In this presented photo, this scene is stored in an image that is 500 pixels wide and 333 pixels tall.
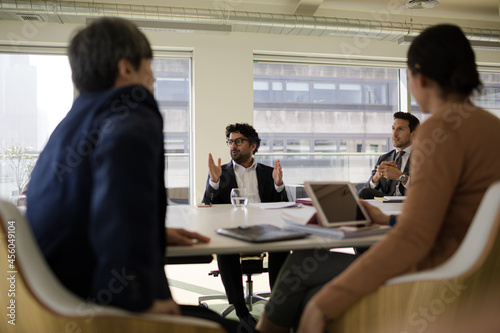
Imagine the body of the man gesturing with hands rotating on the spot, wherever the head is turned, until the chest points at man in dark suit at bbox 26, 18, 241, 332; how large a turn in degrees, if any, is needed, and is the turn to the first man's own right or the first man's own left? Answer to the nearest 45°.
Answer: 0° — they already face them

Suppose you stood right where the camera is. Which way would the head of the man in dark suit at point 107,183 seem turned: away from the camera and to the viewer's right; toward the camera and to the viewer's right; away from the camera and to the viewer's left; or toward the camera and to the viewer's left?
away from the camera and to the viewer's right

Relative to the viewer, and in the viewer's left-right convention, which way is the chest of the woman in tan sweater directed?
facing away from the viewer and to the left of the viewer

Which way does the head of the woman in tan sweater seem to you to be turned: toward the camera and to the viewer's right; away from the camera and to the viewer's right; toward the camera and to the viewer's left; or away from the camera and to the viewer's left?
away from the camera and to the viewer's left

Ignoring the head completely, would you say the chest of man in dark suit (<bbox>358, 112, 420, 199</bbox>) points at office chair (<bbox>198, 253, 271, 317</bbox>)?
yes

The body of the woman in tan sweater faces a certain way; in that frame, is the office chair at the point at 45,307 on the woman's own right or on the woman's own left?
on the woman's own left

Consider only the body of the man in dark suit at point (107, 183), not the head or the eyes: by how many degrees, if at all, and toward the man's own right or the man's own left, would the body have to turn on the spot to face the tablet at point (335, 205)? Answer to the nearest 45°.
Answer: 0° — they already face it

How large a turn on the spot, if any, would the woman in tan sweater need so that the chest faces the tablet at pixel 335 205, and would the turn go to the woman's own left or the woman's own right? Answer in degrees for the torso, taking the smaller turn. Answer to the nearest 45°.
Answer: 0° — they already face it

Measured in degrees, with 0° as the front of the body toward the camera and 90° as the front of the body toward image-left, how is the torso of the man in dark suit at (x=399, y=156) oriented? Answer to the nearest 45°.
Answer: approximately 45°

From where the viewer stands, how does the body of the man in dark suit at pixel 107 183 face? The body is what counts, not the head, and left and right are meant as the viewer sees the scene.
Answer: facing away from the viewer and to the right of the viewer

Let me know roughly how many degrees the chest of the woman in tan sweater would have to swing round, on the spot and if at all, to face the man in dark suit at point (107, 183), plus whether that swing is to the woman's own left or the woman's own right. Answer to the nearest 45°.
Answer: approximately 90° to the woman's own left

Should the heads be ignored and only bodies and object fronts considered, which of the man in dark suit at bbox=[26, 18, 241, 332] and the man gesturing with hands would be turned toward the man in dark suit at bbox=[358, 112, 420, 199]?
the man in dark suit at bbox=[26, 18, 241, 332]
